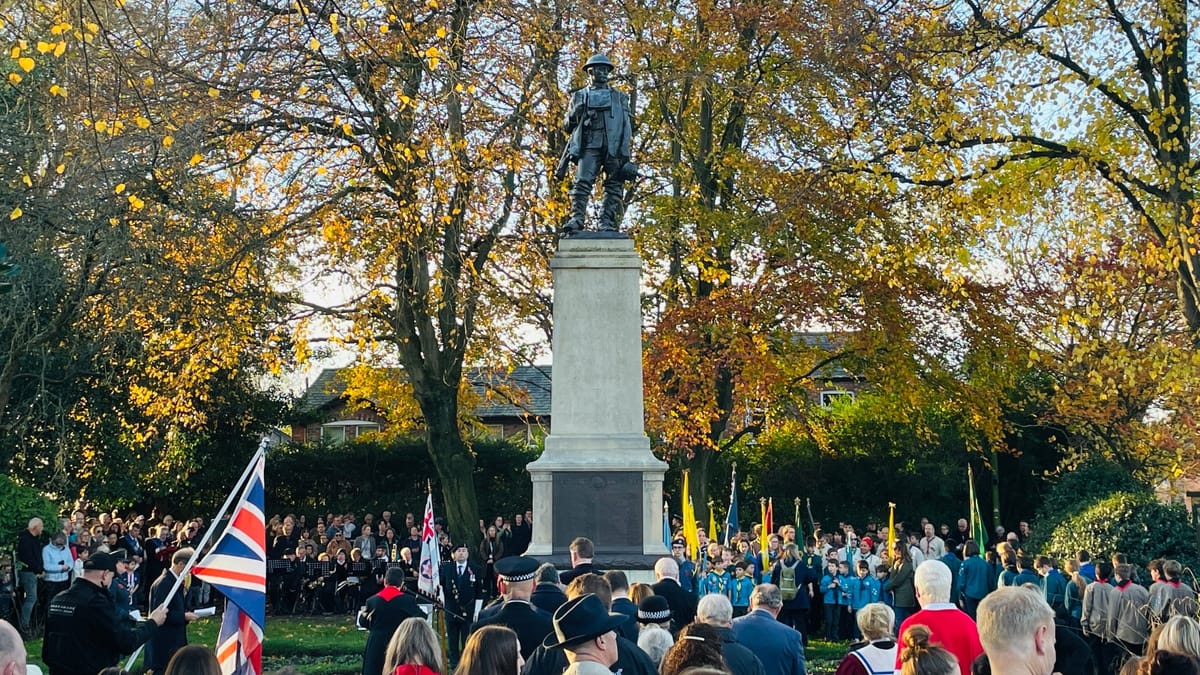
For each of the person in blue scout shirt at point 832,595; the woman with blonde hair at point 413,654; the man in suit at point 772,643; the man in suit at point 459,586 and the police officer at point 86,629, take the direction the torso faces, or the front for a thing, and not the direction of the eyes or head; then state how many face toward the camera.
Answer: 2

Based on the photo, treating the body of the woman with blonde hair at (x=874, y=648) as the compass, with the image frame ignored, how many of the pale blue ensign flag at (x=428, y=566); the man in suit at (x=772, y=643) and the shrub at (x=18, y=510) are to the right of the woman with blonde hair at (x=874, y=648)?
0

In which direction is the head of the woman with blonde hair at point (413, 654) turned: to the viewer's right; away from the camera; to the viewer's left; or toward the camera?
away from the camera

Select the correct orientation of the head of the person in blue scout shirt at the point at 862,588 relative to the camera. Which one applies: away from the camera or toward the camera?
toward the camera

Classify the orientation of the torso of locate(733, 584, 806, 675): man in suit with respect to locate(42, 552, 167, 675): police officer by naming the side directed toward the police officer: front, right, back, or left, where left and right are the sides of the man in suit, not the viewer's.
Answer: left

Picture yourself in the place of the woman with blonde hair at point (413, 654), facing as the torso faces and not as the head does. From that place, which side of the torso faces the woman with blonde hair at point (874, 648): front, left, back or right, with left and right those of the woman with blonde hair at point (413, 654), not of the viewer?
right

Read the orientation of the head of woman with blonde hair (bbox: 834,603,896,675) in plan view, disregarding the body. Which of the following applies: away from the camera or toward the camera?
away from the camera

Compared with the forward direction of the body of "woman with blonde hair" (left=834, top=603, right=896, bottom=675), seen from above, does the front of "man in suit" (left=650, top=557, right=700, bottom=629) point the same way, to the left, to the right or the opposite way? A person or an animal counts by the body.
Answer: the same way

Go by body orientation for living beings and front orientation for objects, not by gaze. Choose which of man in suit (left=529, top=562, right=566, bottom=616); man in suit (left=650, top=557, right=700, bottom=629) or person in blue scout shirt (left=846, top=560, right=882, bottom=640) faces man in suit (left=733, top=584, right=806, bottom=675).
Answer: the person in blue scout shirt

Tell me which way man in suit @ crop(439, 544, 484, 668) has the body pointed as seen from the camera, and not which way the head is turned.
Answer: toward the camera

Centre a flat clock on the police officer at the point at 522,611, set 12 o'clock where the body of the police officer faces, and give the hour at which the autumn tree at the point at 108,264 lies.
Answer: The autumn tree is roughly at 11 o'clock from the police officer.

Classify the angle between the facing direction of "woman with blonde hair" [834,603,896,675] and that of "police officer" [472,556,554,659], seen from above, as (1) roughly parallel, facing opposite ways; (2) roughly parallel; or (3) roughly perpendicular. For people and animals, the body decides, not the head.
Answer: roughly parallel

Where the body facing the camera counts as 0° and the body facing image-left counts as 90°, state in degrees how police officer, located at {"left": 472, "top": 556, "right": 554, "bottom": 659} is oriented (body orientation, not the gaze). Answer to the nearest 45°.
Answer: approximately 180°

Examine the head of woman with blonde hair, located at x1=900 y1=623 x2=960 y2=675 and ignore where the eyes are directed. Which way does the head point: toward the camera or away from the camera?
away from the camera

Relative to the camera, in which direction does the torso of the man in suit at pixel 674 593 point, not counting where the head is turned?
away from the camera

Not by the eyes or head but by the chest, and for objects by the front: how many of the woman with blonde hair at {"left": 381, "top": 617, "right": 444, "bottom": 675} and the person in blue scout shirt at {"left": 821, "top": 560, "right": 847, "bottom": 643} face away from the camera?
1

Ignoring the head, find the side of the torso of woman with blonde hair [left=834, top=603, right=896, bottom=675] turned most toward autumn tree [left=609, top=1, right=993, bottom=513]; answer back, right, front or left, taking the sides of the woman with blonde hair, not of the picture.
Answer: front
